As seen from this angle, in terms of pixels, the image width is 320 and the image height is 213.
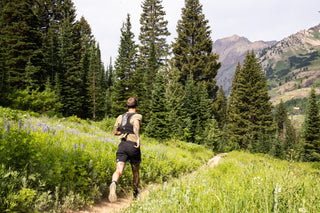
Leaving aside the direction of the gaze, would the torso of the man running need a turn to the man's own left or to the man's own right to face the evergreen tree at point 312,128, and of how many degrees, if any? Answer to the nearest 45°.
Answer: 0° — they already face it

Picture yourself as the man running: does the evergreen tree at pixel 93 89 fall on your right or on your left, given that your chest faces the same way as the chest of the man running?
on your left

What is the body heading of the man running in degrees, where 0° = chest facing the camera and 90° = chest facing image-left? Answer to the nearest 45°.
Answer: approximately 225°

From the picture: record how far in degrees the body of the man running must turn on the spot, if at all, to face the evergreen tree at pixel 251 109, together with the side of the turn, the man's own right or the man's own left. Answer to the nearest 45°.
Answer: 0° — they already face it

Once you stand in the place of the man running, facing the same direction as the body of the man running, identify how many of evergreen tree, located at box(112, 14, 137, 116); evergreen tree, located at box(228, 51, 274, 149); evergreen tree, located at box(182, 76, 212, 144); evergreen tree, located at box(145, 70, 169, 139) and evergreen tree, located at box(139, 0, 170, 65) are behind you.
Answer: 0

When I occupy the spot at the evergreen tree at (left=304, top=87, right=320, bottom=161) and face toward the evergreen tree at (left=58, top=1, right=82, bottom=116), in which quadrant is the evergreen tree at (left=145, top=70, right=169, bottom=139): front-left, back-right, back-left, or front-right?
front-left

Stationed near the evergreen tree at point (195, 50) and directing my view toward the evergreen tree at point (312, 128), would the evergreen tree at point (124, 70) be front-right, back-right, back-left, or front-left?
back-right

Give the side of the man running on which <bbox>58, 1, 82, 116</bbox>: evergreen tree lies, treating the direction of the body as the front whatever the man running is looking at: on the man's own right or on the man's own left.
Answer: on the man's own left

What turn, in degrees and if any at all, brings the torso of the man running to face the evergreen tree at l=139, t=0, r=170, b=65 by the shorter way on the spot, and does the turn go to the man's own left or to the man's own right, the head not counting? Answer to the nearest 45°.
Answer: approximately 45° to the man's own left

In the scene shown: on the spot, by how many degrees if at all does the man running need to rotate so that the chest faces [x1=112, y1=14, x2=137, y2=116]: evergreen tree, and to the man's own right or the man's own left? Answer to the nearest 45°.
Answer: approximately 45° to the man's own left

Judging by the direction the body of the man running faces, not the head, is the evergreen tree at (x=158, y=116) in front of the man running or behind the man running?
in front
